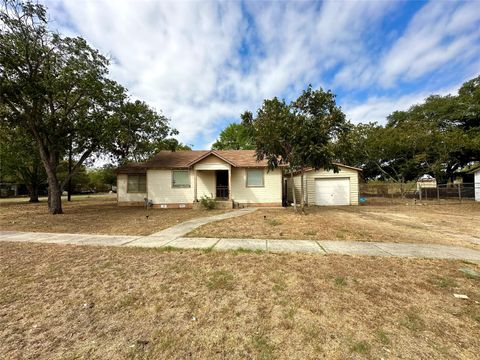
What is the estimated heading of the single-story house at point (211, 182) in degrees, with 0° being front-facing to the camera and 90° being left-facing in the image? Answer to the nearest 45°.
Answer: approximately 0°

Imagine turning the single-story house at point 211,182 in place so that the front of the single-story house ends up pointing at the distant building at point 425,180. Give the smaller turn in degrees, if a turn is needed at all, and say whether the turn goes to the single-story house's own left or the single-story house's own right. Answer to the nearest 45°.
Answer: approximately 135° to the single-story house's own left

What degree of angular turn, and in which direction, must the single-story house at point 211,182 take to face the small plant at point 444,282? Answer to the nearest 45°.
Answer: approximately 45° to its left

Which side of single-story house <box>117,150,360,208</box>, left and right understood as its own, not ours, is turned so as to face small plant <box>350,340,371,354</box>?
front

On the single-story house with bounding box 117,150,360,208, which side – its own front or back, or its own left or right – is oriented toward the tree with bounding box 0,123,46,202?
right

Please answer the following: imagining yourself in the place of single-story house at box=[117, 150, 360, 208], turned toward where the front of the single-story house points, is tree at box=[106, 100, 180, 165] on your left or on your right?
on your right

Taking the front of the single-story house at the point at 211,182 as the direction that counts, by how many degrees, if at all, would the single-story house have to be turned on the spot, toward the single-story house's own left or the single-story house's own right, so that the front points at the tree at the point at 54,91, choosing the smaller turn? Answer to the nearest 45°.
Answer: approximately 45° to the single-story house's own right

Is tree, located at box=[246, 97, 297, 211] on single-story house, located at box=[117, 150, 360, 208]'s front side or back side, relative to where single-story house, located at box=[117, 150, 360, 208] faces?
on the front side

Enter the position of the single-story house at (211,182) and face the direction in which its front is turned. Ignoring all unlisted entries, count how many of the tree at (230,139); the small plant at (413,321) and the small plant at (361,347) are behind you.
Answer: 1

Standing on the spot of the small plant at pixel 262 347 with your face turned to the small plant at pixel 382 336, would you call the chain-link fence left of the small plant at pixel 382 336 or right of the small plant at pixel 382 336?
left

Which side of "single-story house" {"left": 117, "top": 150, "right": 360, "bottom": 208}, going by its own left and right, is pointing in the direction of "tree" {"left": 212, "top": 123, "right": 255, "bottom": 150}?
back

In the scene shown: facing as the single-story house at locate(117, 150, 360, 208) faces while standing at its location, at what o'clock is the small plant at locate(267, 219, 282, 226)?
The small plant is roughly at 11 o'clock from the single-story house.

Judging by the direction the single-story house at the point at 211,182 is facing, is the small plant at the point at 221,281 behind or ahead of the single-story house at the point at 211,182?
ahead
